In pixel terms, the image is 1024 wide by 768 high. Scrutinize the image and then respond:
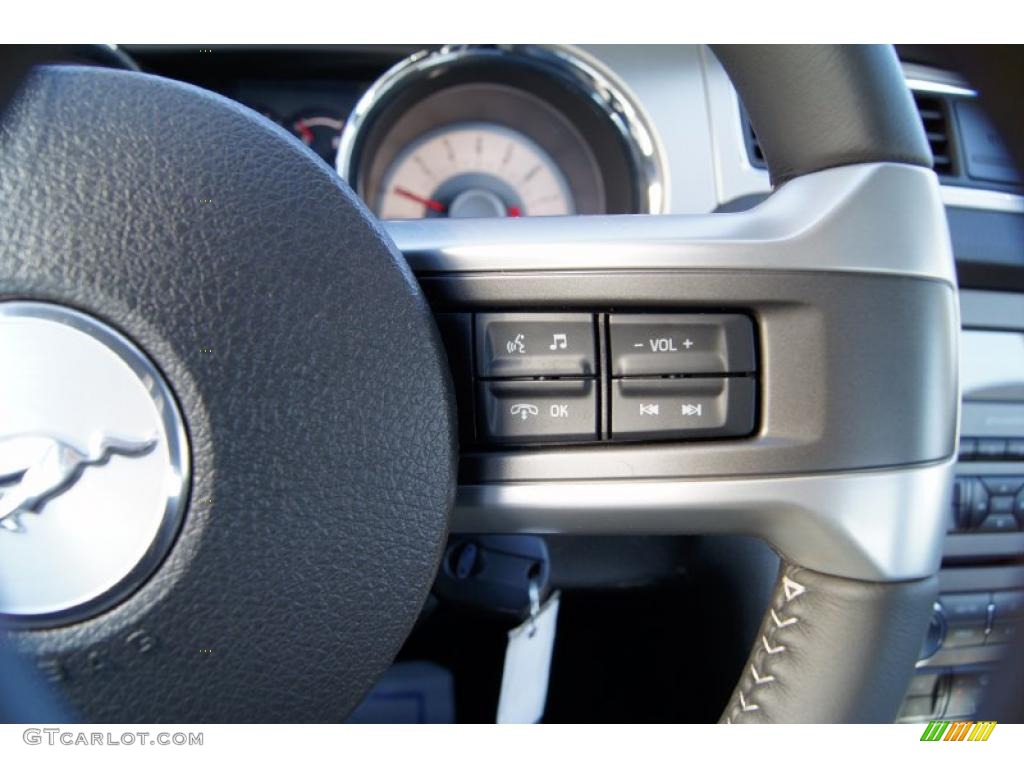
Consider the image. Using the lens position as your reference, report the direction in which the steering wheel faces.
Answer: facing the viewer
